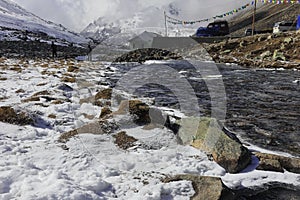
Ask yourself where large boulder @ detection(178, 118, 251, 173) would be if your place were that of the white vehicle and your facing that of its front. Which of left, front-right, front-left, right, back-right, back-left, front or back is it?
front-left

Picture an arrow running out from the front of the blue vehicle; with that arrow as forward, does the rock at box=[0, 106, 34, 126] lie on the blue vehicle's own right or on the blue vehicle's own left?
on the blue vehicle's own left

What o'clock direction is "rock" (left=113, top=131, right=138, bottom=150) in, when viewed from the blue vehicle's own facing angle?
The rock is roughly at 9 o'clock from the blue vehicle.

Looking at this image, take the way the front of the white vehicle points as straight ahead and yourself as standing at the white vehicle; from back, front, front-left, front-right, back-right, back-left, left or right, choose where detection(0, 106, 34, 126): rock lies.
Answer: front-left

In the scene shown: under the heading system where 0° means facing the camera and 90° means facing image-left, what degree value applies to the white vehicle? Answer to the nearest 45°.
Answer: approximately 45°

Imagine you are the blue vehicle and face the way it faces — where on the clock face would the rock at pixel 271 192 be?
The rock is roughly at 9 o'clock from the blue vehicle.

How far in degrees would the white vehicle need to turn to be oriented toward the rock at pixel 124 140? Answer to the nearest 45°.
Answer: approximately 45° to its left

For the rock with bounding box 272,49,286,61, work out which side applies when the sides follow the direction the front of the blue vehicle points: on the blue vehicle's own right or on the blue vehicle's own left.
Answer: on the blue vehicle's own left

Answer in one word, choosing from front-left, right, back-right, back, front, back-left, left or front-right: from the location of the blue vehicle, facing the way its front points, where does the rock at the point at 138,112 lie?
left

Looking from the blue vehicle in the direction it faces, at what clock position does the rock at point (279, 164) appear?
The rock is roughly at 9 o'clock from the blue vehicle.

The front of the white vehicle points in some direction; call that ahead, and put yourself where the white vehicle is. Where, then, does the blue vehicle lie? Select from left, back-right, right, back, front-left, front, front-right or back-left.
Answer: front-right

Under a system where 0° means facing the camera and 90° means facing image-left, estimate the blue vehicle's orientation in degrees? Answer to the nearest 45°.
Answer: approximately 90°
